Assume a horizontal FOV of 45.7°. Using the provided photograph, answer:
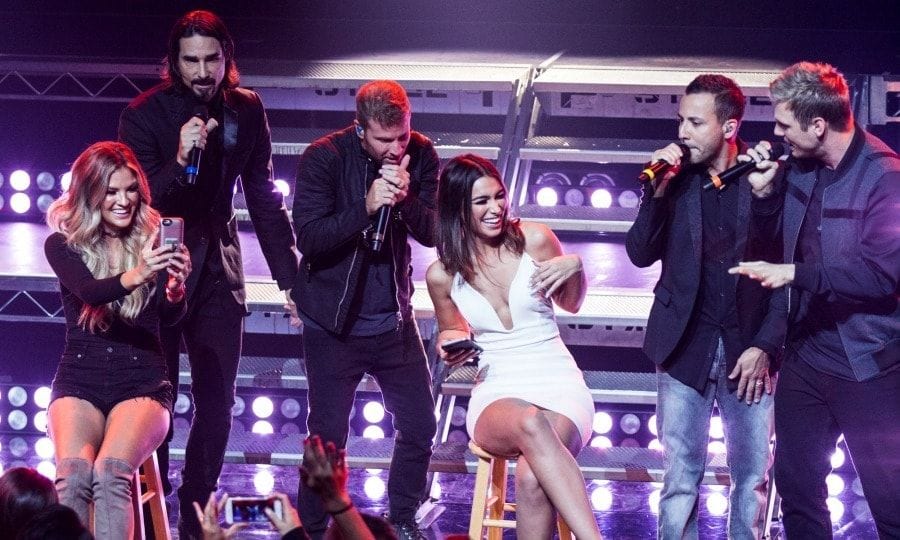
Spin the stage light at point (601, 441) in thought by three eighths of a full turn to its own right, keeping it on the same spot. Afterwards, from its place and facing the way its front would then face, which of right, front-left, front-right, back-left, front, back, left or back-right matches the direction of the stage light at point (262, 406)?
front-left

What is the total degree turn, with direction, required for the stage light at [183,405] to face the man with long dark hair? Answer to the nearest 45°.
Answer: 0° — it already faces them

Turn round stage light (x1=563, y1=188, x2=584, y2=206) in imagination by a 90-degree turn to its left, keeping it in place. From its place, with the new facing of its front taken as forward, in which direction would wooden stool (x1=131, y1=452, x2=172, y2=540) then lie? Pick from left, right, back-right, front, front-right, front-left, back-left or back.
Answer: back-right

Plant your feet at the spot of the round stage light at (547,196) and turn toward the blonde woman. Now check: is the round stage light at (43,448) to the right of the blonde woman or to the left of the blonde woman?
right

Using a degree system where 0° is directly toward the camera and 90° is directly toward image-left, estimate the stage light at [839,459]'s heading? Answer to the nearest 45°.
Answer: approximately 0°
